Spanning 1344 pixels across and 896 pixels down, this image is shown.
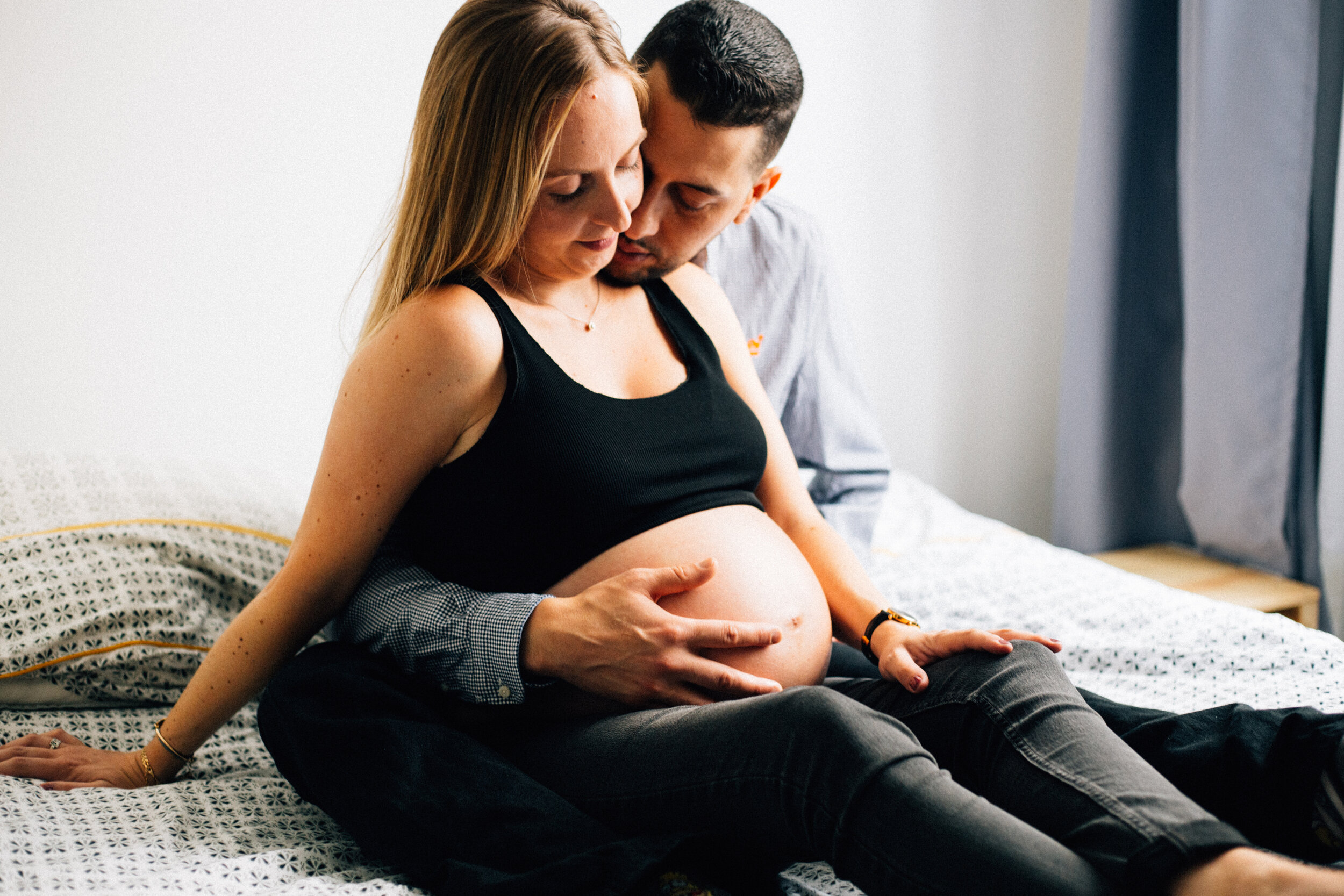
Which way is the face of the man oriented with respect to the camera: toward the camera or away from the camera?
toward the camera

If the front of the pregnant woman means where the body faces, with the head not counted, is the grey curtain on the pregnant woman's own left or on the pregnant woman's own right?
on the pregnant woman's own left

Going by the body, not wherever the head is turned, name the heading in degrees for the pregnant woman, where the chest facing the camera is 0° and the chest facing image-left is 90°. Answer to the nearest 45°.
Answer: approximately 315°
